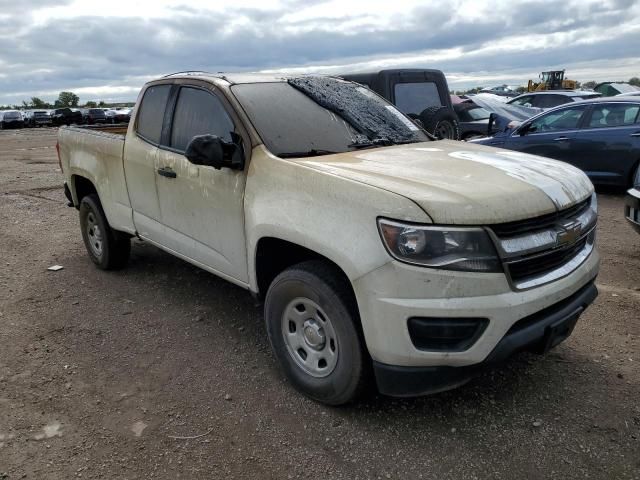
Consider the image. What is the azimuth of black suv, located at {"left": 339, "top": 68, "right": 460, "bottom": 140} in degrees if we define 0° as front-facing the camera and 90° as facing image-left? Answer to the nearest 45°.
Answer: approximately 135°

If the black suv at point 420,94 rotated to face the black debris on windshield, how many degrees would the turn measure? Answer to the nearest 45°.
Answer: approximately 135° to its left

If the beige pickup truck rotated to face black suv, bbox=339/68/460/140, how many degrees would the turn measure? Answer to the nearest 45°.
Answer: approximately 135° to its left

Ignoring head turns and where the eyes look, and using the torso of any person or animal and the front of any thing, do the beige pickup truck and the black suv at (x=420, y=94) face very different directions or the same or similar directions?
very different directions

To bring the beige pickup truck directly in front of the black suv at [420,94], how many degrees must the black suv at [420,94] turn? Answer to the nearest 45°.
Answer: approximately 135° to its left

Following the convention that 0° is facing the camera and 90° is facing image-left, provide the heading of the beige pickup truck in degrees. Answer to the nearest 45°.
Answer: approximately 315°
